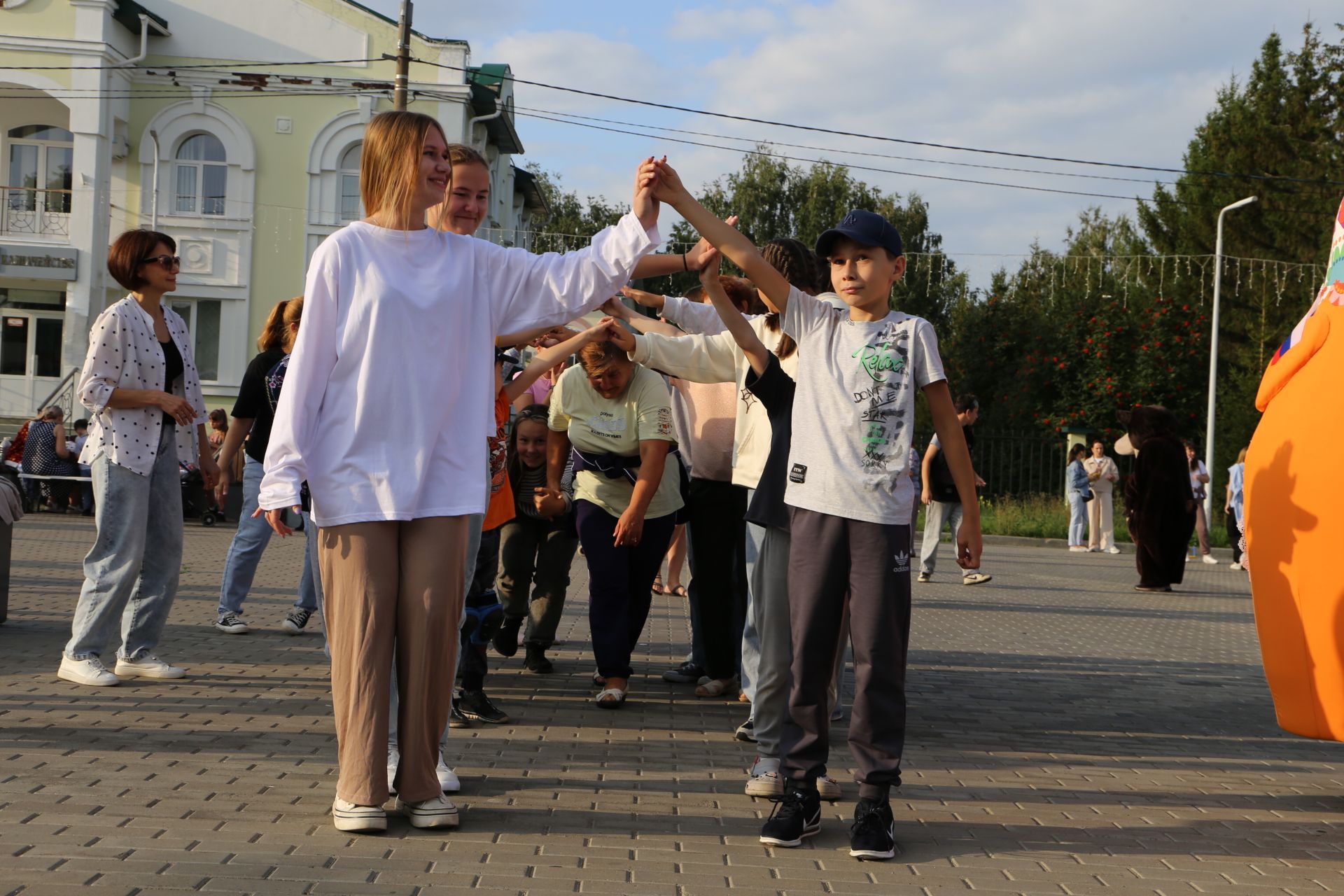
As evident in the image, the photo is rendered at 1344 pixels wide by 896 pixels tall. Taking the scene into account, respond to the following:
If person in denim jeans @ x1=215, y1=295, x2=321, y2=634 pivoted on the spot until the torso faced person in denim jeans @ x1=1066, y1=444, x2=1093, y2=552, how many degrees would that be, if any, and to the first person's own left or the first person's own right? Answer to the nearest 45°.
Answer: approximately 45° to the first person's own left

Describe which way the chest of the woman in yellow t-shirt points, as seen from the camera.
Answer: toward the camera

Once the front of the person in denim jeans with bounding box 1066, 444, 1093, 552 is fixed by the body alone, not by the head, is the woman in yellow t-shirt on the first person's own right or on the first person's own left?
on the first person's own right

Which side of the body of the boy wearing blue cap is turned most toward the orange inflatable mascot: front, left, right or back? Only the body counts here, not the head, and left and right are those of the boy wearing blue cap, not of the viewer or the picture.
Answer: left

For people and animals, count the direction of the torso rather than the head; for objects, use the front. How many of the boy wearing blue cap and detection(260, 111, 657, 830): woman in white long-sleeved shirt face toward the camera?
2

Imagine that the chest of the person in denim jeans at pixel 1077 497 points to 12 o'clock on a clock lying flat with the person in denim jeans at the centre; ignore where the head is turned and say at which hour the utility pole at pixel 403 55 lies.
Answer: The utility pole is roughly at 5 o'clock from the person in denim jeans.

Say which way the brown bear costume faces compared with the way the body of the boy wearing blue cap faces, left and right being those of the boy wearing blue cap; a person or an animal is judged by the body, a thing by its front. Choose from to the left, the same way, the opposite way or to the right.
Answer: to the right

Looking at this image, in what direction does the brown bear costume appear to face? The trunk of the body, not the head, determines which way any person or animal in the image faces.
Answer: to the viewer's left

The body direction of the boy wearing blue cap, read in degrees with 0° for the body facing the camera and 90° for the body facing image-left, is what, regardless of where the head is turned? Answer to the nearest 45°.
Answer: approximately 0°

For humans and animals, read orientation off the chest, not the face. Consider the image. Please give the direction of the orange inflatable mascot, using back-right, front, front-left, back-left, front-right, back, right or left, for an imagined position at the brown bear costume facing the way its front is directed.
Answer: left

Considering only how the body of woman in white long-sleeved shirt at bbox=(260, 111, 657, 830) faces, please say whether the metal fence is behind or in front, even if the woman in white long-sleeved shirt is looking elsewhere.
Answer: behind

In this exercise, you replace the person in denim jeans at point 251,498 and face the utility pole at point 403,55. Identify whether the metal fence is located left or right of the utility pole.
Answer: right
